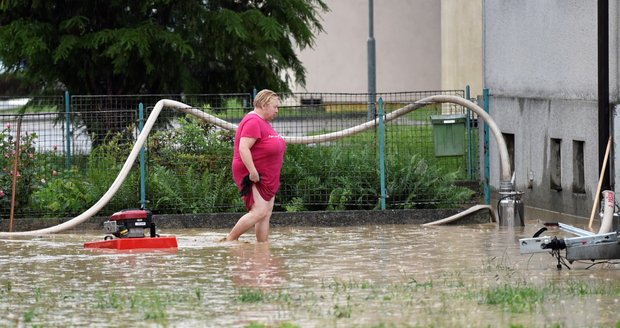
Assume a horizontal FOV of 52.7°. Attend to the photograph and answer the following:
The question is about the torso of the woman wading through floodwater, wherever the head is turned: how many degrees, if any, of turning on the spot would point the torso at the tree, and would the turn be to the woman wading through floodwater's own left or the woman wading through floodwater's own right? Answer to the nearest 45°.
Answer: approximately 90° to the woman wading through floodwater's own left

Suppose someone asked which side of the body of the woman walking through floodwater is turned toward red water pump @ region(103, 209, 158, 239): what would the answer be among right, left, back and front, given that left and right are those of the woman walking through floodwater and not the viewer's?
back

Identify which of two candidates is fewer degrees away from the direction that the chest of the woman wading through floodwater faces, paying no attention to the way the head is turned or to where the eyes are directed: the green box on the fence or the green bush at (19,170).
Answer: the green box on the fence

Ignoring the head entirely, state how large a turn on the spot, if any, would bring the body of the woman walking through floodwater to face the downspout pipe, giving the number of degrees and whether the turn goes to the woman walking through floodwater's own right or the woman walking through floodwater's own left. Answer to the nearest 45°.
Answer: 0° — they already face it

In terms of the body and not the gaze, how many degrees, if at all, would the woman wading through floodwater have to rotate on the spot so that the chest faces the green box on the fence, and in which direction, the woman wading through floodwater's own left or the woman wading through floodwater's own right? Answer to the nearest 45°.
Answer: approximately 45° to the woman wading through floodwater's own left

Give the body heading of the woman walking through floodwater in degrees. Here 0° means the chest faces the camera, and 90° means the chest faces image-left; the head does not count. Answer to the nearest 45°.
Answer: approximately 270°
